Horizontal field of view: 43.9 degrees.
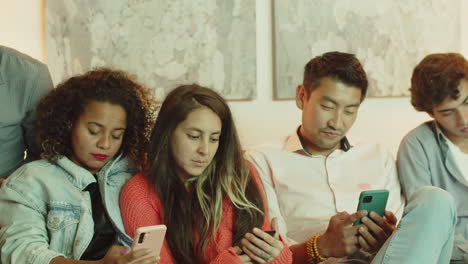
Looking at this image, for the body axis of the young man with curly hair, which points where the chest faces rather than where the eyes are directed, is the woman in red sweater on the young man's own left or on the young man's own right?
on the young man's own right

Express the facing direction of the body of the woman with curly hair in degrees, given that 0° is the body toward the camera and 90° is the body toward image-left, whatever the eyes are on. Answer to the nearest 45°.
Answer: approximately 315°

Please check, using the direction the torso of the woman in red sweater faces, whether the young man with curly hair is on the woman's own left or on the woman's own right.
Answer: on the woman's own left
